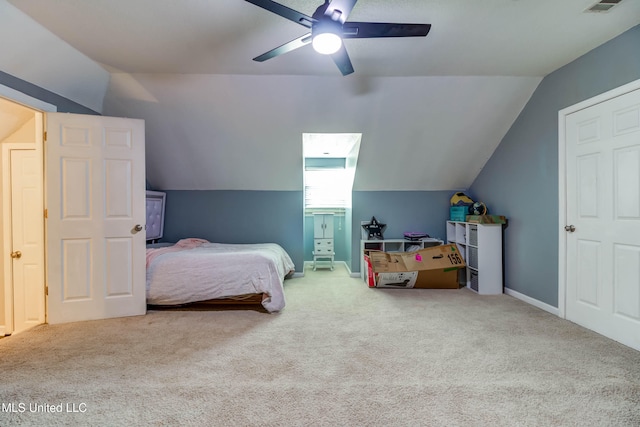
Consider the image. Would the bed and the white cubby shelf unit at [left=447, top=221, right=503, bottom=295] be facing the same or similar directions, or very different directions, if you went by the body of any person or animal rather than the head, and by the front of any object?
very different directions

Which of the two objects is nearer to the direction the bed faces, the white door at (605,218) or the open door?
the white door

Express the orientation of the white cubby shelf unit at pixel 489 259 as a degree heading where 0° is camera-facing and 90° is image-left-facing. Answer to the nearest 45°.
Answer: approximately 45°

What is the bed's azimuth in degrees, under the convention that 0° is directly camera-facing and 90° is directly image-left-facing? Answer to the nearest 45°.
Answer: approximately 270°

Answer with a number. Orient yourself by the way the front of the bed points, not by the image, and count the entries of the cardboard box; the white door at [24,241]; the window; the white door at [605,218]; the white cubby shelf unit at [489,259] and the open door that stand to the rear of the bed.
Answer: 2

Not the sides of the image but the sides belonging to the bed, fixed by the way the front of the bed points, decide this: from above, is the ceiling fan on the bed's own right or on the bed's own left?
on the bed's own right

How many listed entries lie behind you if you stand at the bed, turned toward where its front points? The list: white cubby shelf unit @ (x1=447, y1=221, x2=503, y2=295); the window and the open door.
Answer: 1

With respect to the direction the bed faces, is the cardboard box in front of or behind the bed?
in front

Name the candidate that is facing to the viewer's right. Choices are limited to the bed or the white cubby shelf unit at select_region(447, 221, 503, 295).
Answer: the bed

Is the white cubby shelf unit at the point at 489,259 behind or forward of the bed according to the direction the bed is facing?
forward

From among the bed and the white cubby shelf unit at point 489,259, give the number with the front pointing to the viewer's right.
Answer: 1

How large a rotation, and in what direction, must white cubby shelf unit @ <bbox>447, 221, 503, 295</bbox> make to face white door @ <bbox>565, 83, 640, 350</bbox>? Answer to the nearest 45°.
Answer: approximately 90° to its left

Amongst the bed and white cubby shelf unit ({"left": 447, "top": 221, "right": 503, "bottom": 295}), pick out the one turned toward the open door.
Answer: the white cubby shelf unit

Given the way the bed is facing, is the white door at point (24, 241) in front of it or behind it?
behind
